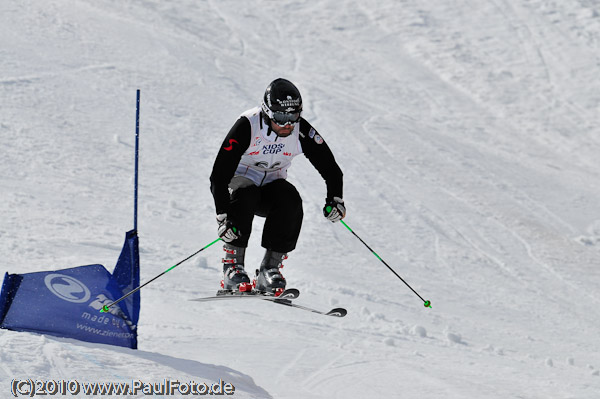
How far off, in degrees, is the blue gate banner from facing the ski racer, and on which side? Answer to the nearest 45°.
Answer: approximately 90° to its left

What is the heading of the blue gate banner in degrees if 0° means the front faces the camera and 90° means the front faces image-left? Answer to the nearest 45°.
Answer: approximately 0°

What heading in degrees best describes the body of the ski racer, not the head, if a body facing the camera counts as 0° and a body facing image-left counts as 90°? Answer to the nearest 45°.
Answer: approximately 315°

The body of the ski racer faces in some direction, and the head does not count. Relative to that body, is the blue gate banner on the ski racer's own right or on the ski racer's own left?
on the ski racer's own right
